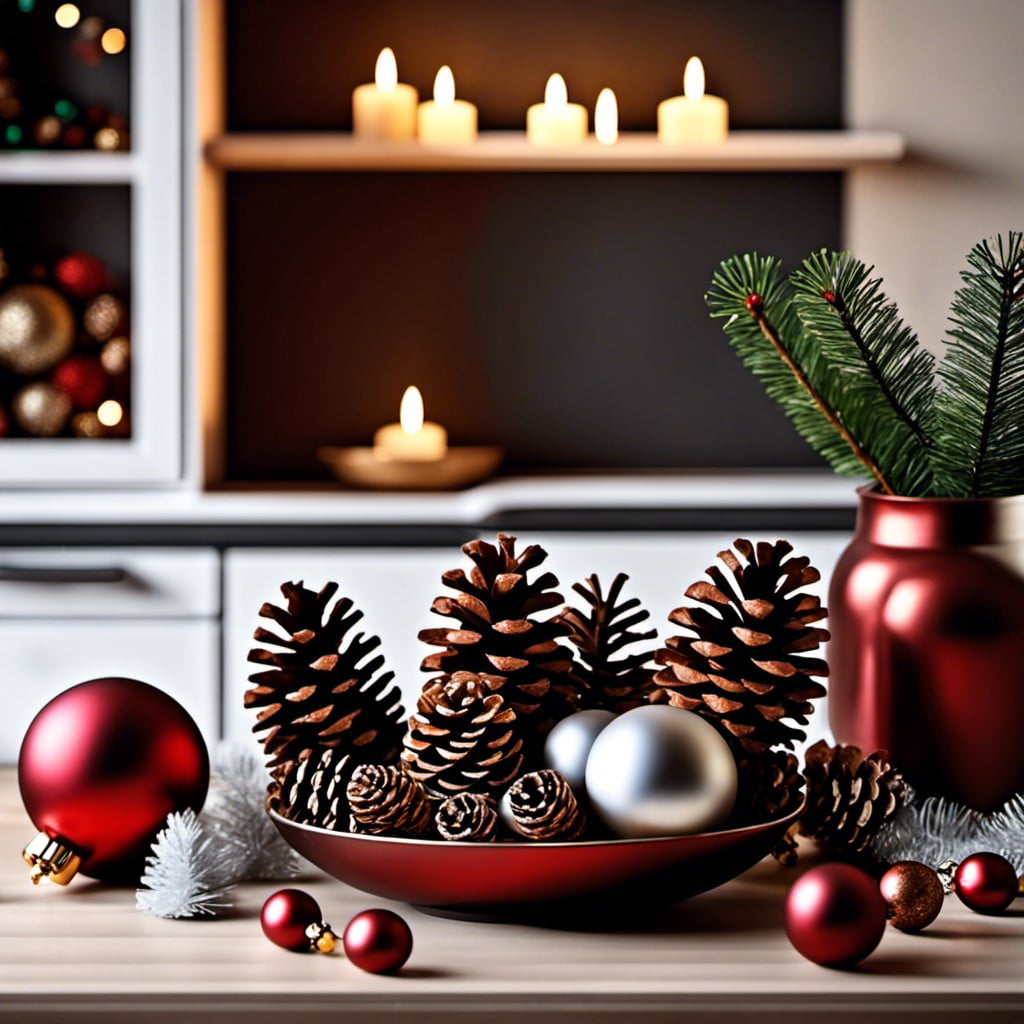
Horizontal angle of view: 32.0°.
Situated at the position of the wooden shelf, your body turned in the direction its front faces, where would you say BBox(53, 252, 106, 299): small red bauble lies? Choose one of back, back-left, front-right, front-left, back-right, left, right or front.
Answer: right

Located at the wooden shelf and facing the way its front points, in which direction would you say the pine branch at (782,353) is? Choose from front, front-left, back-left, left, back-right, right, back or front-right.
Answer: front

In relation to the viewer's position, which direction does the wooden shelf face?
facing the viewer

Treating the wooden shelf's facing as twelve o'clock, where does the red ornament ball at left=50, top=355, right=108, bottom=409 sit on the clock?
The red ornament ball is roughly at 3 o'clock from the wooden shelf.

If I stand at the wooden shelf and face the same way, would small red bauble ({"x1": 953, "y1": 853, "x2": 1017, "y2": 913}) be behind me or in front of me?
in front

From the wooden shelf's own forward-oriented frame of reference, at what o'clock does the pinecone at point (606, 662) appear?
The pinecone is roughly at 12 o'clock from the wooden shelf.

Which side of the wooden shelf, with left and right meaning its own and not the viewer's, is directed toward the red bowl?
front

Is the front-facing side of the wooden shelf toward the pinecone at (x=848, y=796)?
yes

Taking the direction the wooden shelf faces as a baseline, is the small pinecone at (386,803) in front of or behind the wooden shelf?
in front

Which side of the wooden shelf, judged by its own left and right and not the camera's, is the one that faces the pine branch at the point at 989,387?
front

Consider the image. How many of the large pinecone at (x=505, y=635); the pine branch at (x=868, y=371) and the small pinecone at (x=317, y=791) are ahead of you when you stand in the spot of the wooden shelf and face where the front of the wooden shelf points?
3

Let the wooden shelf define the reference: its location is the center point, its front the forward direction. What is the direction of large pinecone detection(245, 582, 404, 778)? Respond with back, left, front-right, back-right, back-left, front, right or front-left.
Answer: front

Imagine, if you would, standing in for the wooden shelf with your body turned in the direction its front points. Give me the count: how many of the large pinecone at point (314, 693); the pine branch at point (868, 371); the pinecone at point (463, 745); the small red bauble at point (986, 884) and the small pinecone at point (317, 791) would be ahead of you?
5

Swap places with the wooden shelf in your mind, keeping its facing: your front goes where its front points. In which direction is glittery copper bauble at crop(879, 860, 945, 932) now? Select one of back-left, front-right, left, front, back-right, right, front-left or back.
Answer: front

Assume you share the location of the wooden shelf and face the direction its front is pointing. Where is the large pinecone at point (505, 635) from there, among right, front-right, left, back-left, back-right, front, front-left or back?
front
